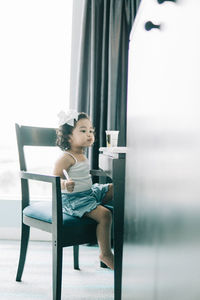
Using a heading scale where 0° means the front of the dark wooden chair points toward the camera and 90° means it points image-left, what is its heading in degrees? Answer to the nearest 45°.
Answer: approximately 315°

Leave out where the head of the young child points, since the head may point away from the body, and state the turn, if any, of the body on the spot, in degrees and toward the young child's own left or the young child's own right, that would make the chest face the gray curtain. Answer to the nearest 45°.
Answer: approximately 135° to the young child's own left
